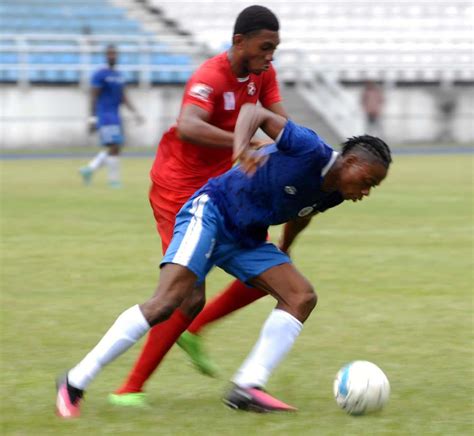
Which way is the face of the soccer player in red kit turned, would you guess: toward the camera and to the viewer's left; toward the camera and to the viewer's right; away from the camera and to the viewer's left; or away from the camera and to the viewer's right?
toward the camera and to the viewer's right

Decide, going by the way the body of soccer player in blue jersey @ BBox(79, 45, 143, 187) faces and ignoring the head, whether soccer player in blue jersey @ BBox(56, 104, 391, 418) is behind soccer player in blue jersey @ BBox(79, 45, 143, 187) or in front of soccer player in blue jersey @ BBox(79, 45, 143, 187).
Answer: in front

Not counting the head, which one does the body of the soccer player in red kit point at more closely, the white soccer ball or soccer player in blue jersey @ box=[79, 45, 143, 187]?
the white soccer ball

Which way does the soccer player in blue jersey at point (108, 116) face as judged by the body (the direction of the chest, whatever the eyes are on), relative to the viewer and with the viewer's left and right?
facing the viewer and to the right of the viewer

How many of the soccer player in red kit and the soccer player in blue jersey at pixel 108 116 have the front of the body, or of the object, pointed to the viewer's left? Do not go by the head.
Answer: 0

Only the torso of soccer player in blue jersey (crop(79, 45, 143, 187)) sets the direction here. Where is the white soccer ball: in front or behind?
in front

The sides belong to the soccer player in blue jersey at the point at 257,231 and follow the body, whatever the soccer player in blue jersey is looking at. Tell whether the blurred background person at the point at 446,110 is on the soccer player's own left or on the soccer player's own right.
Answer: on the soccer player's own left

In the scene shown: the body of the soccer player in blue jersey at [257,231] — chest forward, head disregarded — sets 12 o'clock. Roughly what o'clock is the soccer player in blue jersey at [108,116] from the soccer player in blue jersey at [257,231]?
the soccer player in blue jersey at [108,116] is roughly at 7 o'clock from the soccer player in blue jersey at [257,231].

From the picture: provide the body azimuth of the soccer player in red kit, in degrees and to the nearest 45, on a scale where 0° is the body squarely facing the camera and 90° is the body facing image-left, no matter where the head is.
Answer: approximately 315°
